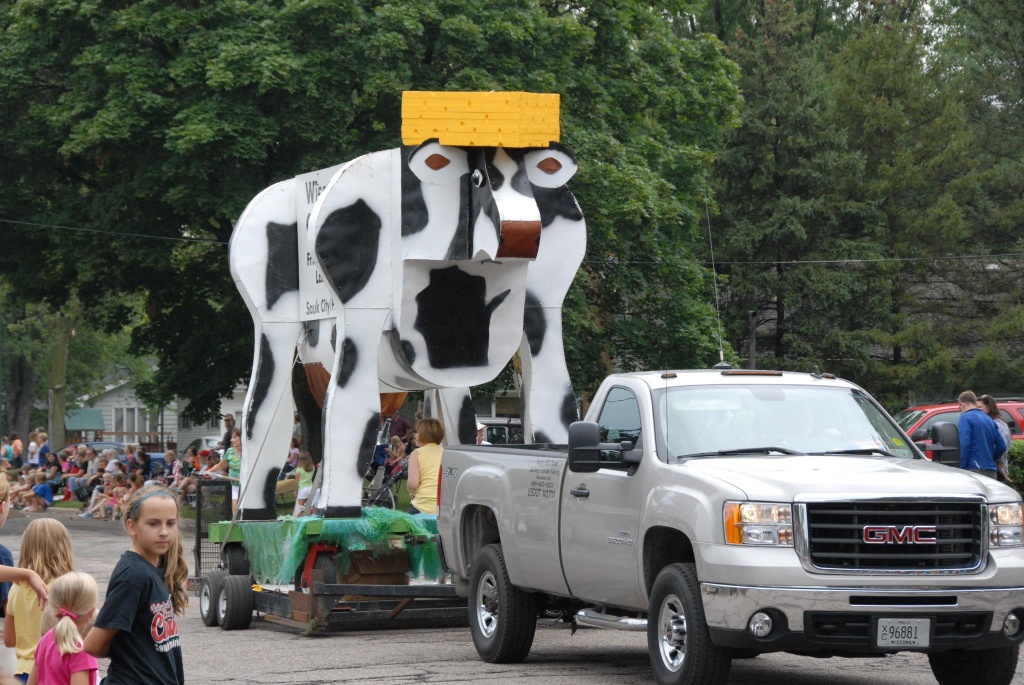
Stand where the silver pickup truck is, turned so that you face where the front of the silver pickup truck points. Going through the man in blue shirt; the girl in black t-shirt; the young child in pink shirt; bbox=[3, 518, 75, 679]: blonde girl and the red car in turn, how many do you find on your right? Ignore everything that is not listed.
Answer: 3

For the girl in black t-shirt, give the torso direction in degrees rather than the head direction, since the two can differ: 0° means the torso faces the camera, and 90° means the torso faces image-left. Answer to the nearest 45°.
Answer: approximately 315°

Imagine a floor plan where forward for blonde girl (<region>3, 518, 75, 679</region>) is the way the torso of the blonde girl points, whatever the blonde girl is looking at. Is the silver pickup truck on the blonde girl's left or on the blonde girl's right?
on the blonde girl's right

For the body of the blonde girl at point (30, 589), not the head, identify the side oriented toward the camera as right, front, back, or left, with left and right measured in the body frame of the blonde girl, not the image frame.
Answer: back

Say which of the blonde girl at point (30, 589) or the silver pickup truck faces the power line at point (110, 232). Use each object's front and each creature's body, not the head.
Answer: the blonde girl

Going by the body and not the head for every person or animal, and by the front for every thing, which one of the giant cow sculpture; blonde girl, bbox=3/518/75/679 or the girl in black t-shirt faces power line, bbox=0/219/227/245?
the blonde girl

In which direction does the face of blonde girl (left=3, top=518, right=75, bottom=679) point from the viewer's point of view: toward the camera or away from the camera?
away from the camera

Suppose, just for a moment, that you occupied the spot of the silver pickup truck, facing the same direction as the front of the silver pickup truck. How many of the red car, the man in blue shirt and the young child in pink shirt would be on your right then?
1

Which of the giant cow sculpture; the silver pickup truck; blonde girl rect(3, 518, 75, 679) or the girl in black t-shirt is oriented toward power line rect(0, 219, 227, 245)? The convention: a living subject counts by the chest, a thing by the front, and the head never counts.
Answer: the blonde girl

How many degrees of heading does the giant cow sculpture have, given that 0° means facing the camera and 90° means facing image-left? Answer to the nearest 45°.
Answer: approximately 315°

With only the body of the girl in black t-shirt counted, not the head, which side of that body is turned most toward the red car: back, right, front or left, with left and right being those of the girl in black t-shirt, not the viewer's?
left

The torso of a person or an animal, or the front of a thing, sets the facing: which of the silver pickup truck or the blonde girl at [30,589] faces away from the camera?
the blonde girl

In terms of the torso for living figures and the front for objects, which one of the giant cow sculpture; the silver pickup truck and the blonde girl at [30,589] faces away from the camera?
the blonde girl

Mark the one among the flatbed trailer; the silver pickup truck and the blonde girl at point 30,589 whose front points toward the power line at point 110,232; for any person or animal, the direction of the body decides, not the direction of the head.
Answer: the blonde girl
